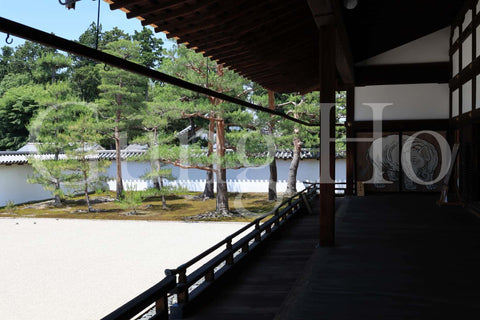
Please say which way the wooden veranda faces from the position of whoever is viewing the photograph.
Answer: facing to the left of the viewer

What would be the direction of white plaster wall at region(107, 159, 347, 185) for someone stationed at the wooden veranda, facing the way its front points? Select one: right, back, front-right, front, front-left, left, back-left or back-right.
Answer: right

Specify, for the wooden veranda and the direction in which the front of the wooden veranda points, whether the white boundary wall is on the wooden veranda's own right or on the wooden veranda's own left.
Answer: on the wooden veranda's own right

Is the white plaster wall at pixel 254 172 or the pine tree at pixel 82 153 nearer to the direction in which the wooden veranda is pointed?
the pine tree

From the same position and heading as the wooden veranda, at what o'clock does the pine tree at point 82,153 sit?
The pine tree is roughly at 2 o'clock from the wooden veranda.

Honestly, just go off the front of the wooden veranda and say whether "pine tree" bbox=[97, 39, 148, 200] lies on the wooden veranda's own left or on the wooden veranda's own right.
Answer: on the wooden veranda's own right
